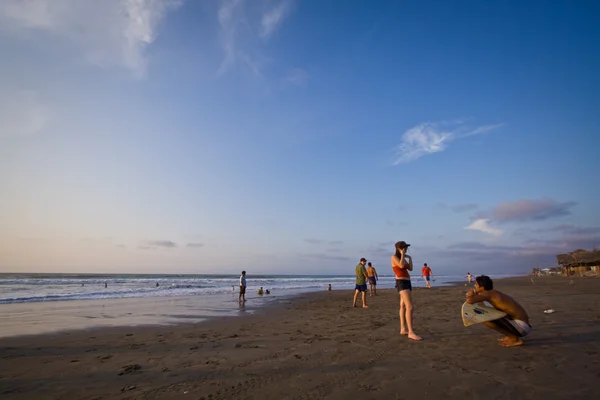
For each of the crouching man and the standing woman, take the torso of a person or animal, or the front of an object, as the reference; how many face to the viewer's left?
1

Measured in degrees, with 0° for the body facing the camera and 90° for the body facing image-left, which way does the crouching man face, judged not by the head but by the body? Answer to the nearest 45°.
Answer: approximately 90°

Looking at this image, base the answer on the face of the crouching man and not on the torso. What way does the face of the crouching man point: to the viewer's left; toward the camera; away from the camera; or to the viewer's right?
to the viewer's left

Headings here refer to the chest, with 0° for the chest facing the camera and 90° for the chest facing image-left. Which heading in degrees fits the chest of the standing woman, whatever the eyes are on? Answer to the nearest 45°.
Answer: approximately 315°

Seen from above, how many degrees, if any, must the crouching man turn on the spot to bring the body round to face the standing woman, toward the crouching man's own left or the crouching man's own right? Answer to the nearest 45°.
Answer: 0° — they already face them
